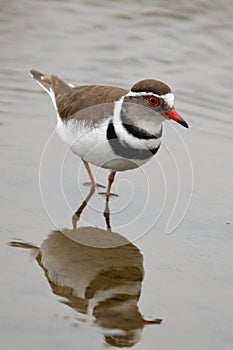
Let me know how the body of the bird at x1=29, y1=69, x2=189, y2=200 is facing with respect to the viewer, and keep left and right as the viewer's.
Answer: facing the viewer and to the right of the viewer
